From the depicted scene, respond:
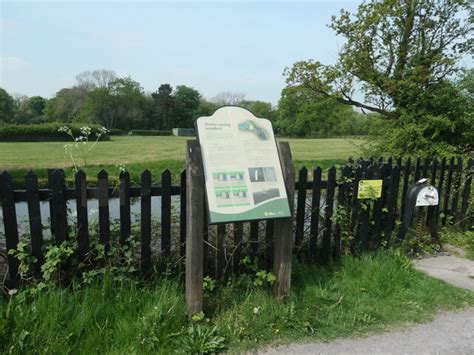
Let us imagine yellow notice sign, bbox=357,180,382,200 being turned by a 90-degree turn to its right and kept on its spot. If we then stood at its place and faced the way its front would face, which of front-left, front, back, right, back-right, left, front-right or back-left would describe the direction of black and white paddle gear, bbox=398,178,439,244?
back-right

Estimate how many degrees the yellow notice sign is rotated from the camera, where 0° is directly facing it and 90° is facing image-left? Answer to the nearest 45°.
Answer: approximately 0°

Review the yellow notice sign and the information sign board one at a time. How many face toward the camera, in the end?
2

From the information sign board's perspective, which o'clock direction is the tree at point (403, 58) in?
The tree is roughly at 7 o'clock from the information sign board.

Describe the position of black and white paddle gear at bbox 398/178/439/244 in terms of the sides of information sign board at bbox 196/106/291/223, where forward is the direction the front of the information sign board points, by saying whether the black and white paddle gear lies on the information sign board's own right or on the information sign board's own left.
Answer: on the information sign board's own left

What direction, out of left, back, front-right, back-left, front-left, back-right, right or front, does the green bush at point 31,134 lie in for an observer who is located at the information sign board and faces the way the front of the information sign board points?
back-right

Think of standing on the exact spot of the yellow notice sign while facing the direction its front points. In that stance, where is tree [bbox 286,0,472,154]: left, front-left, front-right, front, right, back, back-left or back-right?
back
